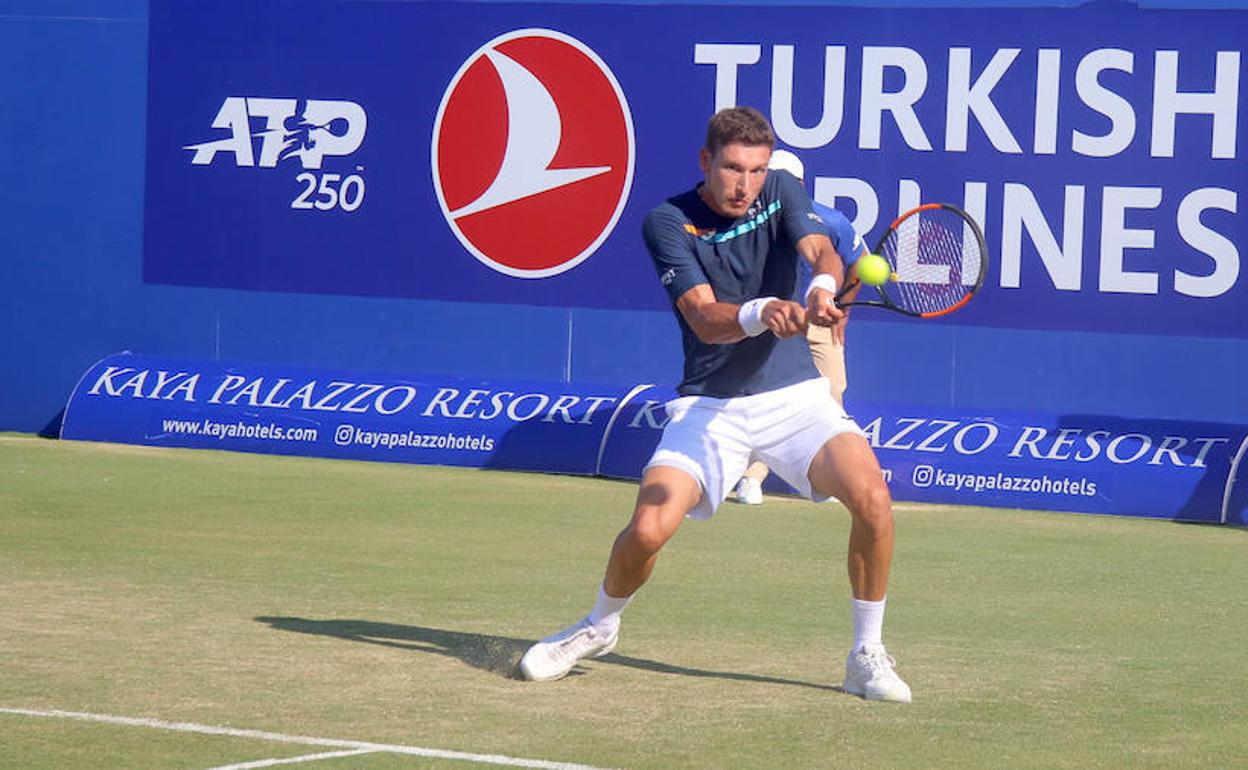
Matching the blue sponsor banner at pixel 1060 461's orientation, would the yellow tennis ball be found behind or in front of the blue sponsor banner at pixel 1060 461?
in front

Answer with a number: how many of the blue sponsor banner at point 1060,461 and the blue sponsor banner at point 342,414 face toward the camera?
2

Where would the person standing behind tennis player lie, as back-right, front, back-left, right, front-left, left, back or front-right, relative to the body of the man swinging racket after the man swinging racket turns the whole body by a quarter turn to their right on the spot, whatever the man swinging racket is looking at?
right

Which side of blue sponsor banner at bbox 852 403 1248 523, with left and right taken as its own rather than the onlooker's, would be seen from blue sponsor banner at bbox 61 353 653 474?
right

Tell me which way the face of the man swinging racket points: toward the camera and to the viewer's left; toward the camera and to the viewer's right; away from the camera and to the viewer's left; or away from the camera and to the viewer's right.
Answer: toward the camera and to the viewer's right

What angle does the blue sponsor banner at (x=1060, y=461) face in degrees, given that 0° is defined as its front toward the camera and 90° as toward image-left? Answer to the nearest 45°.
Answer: approximately 0°

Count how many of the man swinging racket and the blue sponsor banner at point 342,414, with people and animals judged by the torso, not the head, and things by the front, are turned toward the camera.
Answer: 2

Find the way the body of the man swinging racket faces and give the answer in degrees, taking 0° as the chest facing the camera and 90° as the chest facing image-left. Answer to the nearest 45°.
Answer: approximately 0°

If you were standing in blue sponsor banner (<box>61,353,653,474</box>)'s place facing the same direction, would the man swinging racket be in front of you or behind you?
in front
